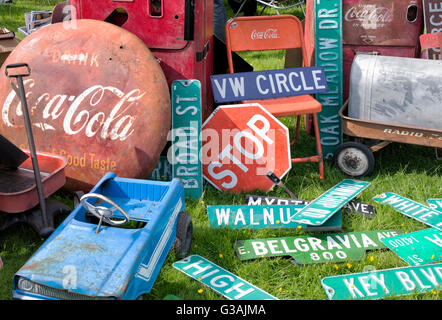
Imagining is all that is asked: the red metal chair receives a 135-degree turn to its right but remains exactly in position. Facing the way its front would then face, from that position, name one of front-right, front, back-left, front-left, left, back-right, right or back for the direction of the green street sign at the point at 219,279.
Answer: back-left

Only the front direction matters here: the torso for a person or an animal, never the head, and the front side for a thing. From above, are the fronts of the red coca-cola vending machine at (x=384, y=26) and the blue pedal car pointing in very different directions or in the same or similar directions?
same or similar directions

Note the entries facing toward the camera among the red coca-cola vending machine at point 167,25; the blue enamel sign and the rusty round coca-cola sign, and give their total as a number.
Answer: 3

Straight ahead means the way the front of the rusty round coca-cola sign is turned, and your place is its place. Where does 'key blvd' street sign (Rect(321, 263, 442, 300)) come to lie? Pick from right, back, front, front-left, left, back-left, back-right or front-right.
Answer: front-left

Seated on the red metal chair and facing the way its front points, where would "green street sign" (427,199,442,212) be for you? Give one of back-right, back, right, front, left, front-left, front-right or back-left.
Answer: front-left

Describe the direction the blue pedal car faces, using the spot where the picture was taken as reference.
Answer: facing the viewer and to the left of the viewer

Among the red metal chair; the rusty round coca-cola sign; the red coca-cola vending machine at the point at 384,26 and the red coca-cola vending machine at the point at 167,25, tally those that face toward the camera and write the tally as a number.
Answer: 4

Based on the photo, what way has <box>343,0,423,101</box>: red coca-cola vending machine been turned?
toward the camera

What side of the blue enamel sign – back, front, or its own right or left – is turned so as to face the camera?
front

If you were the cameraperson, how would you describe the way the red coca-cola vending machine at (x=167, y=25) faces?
facing the viewer

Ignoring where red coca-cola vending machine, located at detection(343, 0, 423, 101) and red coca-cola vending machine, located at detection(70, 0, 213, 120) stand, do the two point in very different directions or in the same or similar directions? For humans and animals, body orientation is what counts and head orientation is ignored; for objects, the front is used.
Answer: same or similar directions
